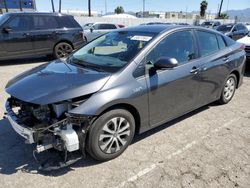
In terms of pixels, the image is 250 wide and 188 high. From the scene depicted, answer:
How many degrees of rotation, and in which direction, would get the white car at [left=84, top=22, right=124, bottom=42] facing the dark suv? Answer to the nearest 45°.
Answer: approximately 45° to its left

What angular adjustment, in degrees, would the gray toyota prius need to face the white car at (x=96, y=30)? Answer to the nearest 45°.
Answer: approximately 135° to its right

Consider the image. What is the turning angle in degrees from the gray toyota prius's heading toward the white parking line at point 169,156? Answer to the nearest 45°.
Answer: approximately 90° to its left

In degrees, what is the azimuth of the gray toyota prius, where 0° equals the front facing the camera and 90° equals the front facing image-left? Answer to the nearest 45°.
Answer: approximately 45°

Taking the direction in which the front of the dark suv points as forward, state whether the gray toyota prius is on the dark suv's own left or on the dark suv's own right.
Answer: on the dark suv's own left

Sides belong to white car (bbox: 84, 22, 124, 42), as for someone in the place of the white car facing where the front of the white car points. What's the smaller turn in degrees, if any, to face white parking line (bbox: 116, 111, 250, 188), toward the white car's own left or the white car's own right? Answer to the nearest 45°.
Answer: approximately 45° to the white car's own left

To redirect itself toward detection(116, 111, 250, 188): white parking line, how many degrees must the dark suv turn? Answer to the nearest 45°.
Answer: approximately 90° to its left

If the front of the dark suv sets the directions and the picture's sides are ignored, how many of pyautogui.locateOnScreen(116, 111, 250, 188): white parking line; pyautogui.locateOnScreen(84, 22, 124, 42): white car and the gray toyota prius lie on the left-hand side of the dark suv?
2

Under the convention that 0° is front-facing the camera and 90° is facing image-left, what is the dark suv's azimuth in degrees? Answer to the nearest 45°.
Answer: approximately 90°

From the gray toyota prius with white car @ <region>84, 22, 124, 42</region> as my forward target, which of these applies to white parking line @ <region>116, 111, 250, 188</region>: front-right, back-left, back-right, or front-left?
back-right
